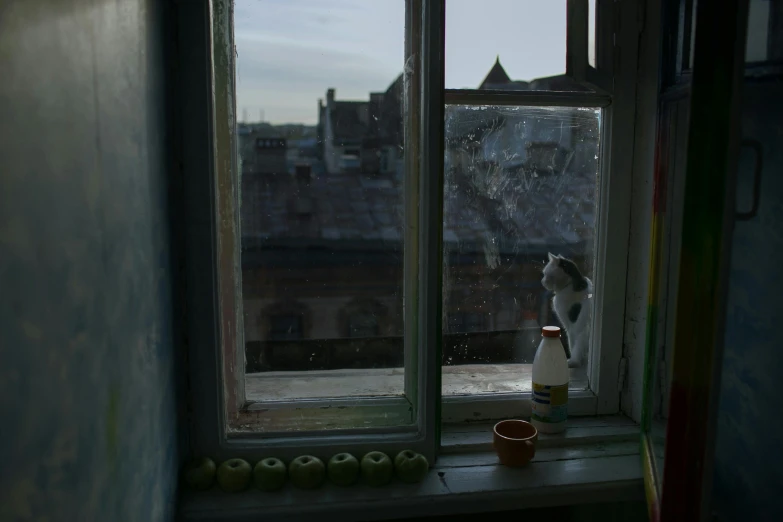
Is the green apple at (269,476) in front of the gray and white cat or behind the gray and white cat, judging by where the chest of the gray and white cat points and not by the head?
in front

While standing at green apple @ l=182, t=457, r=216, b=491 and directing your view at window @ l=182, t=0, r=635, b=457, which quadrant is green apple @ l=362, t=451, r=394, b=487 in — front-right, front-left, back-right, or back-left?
front-right

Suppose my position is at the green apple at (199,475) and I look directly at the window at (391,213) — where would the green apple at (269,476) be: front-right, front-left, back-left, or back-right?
front-right

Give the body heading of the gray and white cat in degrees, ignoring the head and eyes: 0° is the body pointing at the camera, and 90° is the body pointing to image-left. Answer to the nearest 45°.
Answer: approximately 90°

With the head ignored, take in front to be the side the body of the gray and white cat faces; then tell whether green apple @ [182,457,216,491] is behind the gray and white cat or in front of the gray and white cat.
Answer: in front

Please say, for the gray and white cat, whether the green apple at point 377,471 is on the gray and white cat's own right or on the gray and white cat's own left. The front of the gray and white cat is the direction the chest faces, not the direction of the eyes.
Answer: on the gray and white cat's own left

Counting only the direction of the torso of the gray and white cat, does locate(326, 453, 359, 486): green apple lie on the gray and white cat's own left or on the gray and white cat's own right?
on the gray and white cat's own left

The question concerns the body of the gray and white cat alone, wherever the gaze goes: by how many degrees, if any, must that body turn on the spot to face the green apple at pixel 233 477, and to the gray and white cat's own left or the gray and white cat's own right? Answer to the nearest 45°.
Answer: approximately 45° to the gray and white cat's own left
